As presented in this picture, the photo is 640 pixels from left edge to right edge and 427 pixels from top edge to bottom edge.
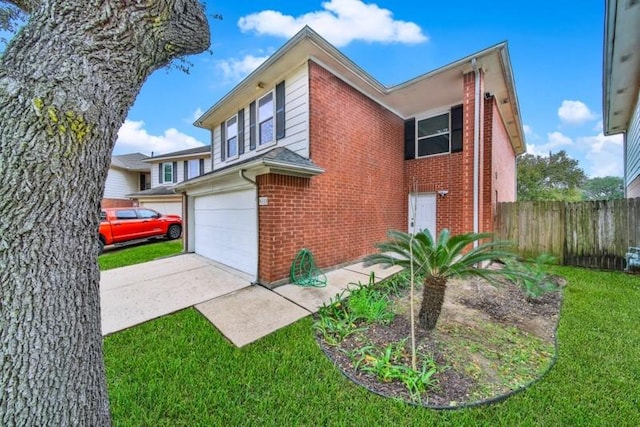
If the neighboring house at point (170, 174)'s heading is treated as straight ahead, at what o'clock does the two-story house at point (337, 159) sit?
The two-story house is roughly at 10 o'clock from the neighboring house.

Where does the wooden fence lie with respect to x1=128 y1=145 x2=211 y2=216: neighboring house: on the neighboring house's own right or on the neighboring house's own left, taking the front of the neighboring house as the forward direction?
on the neighboring house's own left

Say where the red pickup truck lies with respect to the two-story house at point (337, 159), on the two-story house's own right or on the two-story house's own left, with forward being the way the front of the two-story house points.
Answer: on the two-story house's own right

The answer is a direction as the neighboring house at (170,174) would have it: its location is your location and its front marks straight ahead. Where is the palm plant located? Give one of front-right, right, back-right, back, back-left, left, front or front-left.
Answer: front-left

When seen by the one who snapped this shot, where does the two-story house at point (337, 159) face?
facing the viewer and to the left of the viewer

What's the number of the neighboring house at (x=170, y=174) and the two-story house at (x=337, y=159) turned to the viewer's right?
0

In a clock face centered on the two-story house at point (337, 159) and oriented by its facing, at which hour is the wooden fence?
The wooden fence is roughly at 7 o'clock from the two-story house.

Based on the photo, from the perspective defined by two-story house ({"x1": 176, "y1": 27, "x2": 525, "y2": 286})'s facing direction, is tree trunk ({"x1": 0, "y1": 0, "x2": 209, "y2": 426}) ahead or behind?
ahead

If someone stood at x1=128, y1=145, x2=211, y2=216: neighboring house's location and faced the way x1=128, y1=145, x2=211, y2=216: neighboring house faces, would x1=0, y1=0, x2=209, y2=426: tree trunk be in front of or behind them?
in front

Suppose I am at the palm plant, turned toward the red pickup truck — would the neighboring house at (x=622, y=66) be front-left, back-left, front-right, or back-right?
back-right
